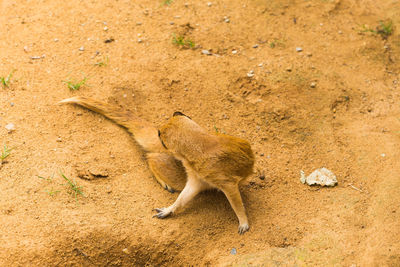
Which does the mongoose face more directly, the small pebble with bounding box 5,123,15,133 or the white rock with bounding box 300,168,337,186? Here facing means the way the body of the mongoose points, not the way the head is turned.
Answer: the white rock

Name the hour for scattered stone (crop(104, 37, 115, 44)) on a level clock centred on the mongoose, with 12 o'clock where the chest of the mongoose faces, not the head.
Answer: The scattered stone is roughly at 7 o'clock from the mongoose.

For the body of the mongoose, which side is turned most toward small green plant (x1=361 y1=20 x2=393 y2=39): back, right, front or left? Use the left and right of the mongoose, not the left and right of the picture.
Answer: left

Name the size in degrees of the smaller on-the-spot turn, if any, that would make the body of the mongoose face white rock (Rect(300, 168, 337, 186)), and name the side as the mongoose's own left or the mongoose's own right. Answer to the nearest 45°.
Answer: approximately 45° to the mongoose's own left

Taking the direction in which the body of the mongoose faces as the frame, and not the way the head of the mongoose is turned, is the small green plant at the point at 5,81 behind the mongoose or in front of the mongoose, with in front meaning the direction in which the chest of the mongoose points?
behind

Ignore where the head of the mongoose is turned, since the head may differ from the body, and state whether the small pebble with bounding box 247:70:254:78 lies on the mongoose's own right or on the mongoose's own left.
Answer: on the mongoose's own left

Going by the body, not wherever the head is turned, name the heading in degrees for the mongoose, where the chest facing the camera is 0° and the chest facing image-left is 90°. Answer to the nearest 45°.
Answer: approximately 315°

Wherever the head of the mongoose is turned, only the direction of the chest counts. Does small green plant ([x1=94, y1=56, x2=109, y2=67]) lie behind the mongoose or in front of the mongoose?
behind

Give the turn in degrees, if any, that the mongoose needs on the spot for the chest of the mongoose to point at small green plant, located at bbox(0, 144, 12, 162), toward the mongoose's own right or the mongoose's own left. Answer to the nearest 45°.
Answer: approximately 135° to the mongoose's own right

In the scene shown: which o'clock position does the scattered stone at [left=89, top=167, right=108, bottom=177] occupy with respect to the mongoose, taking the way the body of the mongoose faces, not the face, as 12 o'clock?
The scattered stone is roughly at 5 o'clock from the mongoose.

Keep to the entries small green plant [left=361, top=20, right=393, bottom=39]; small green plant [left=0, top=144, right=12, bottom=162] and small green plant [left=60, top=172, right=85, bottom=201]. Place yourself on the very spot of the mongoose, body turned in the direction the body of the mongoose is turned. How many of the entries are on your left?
1
